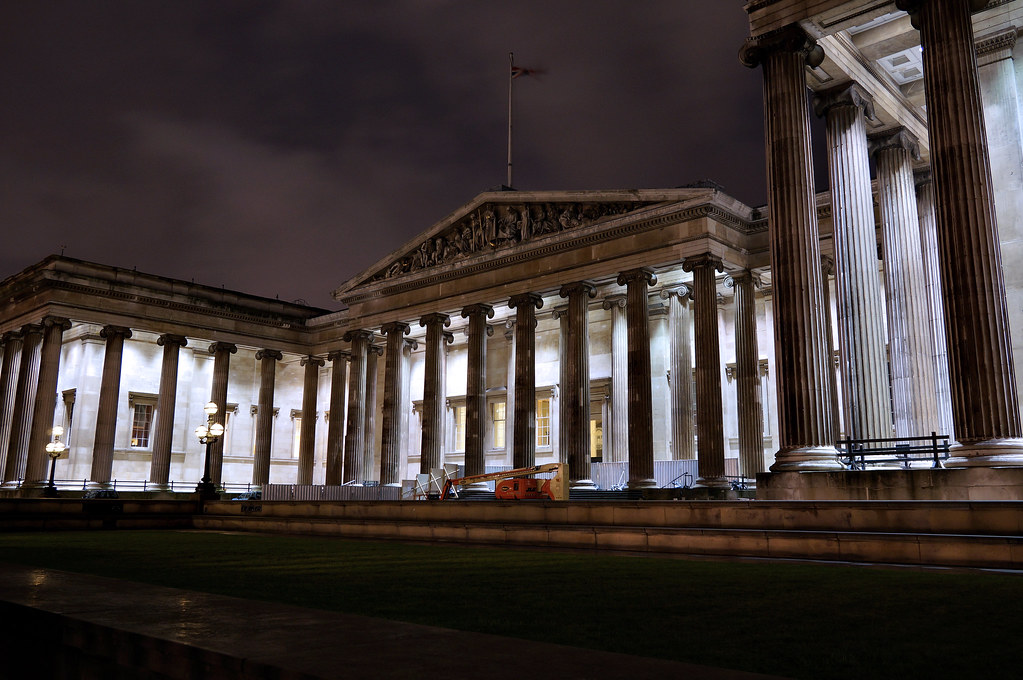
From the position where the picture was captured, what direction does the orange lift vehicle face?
facing to the left of the viewer

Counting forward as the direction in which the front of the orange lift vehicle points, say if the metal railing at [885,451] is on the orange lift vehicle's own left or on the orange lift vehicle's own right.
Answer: on the orange lift vehicle's own left
